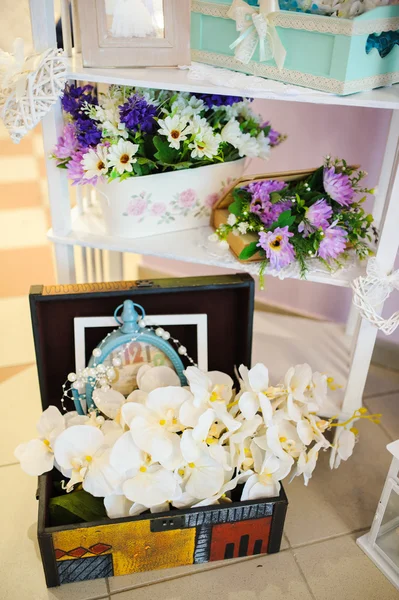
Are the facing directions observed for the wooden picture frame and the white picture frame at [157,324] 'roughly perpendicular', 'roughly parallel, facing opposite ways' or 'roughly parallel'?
roughly parallel

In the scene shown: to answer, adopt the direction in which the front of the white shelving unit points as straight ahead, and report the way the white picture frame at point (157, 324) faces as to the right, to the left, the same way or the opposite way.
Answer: the same way

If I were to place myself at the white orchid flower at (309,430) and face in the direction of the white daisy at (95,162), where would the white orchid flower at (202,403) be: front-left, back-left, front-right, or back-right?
front-left

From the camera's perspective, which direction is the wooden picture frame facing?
toward the camera

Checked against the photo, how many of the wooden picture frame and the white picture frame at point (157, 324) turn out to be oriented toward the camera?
2

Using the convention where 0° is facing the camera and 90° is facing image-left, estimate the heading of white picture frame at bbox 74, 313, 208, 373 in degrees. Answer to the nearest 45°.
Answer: approximately 0°

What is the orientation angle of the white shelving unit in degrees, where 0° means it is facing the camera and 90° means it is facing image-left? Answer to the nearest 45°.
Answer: approximately 0°
